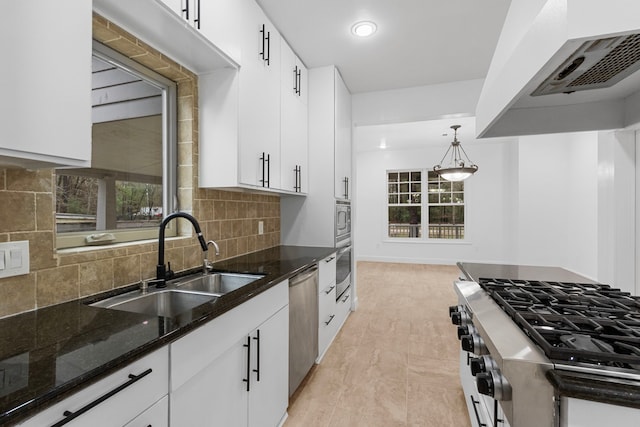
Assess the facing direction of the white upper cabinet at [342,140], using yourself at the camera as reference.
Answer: facing to the right of the viewer

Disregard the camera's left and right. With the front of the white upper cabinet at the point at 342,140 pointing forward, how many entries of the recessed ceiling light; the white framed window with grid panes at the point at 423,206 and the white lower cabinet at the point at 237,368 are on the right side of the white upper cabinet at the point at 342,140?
2

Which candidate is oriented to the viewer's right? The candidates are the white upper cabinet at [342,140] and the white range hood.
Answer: the white upper cabinet

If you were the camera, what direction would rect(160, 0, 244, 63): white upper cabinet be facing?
facing the viewer and to the right of the viewer

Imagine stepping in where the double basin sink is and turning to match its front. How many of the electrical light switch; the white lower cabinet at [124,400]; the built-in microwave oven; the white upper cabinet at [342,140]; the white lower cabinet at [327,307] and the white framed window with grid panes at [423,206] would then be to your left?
4

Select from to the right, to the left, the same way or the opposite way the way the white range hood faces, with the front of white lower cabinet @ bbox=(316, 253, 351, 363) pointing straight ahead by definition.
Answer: the opposite way

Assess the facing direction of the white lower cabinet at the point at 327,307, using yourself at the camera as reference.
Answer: facing to the right of the viewer

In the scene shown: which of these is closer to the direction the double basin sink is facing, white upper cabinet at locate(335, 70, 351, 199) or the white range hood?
the white range hood

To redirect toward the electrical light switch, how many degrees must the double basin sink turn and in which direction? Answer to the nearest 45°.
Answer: approximately 90° to its right

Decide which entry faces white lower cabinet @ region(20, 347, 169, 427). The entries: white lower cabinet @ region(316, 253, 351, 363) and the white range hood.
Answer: the white range hood

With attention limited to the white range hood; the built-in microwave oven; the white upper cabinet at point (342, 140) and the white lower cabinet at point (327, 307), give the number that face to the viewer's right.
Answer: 3

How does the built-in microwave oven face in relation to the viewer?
to the viewer's right
